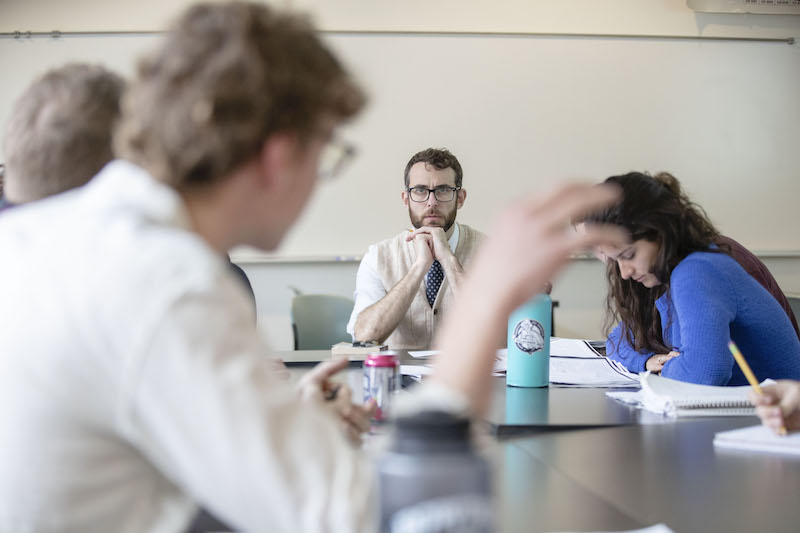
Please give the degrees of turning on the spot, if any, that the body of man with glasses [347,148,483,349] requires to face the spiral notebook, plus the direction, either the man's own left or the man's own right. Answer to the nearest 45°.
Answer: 0° — they already face it

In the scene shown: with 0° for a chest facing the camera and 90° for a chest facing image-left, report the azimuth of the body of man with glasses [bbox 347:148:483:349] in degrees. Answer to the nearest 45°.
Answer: approximately 0°

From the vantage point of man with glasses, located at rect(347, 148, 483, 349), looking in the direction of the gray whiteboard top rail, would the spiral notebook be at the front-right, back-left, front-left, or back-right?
back-right

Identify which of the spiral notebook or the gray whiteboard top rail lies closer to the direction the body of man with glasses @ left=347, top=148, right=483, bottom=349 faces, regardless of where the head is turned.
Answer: the spiral notebook

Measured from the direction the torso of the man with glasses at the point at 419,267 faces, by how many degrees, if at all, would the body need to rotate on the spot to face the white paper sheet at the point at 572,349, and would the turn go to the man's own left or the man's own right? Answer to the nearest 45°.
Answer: approximately 45° to the man's own left

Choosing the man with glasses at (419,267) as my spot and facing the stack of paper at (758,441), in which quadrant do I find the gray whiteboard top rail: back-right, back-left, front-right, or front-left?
back-left

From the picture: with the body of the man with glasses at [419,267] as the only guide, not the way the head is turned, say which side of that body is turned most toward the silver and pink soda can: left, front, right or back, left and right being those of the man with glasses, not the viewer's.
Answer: front

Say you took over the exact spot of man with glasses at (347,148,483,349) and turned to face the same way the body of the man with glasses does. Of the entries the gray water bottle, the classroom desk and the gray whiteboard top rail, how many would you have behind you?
1
